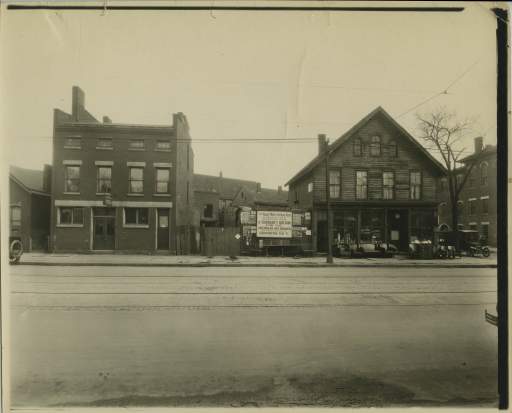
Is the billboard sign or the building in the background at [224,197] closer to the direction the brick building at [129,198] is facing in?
the billboard sign

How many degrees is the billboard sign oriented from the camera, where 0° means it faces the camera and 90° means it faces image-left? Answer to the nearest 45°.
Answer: approximately 0°

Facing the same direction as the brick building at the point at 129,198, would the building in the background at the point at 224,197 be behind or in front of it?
behind

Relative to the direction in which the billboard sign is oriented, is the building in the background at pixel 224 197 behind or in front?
behind

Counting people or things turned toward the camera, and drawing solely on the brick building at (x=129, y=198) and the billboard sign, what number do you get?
2

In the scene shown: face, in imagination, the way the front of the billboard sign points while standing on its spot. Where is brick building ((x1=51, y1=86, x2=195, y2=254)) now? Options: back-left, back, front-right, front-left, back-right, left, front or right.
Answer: right

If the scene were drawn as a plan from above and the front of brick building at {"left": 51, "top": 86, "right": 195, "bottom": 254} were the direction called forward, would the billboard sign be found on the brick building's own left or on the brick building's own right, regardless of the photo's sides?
on the brick building's own left

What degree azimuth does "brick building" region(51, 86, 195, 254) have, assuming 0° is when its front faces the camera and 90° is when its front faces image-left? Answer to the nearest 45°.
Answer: approximately 0°
